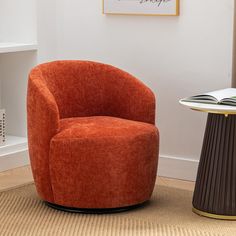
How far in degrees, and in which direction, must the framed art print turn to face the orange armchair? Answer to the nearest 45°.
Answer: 0° — it already faces it

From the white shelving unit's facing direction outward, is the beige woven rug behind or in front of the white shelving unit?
in front

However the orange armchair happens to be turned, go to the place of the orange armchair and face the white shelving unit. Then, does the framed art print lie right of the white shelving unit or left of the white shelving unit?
right

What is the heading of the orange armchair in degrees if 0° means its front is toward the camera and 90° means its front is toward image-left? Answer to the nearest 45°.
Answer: approximately 315°

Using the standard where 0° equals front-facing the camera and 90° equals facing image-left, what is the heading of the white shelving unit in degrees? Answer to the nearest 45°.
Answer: approximately 315°
